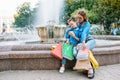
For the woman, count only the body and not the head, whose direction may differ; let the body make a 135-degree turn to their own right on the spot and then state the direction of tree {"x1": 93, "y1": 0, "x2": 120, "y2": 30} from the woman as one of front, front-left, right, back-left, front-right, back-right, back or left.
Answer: front

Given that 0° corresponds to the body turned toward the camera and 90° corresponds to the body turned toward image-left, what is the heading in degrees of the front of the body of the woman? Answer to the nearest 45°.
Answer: approximately 45°
